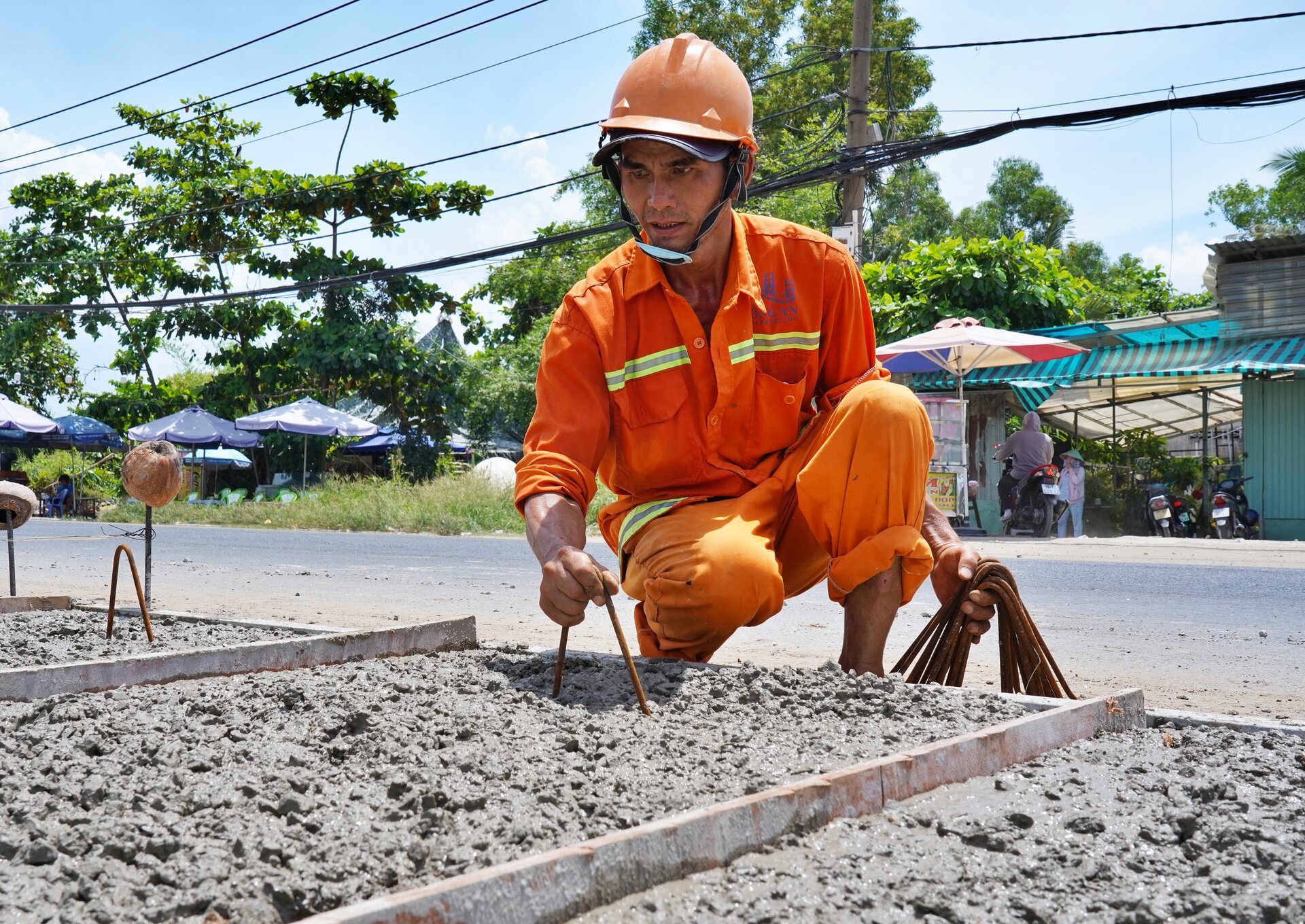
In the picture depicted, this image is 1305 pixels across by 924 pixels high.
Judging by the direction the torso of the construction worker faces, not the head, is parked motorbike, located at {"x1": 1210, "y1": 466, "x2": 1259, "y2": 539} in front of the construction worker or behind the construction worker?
behind

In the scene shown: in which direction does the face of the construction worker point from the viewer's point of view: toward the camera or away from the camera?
toward the camera

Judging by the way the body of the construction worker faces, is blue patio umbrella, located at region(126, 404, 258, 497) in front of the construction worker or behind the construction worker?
behind

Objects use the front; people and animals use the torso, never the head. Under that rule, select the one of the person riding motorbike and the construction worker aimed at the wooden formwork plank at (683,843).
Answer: the construction worker

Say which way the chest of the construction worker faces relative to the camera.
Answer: toward the camera

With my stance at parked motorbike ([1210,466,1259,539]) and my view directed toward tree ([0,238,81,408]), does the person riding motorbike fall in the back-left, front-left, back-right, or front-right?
front-left

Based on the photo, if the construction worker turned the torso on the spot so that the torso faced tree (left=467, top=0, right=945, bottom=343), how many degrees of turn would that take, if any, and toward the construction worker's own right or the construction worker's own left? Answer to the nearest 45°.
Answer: approximately 180°
